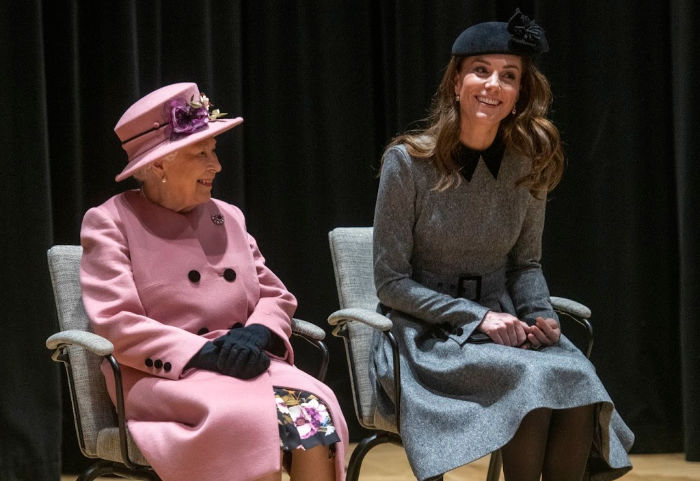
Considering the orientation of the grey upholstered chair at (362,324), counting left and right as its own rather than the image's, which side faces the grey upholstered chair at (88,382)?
right

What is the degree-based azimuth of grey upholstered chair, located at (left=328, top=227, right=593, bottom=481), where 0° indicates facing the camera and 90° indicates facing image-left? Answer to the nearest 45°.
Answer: approximately 315°

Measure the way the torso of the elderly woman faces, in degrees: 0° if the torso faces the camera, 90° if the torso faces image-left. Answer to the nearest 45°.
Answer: approximately 315°
